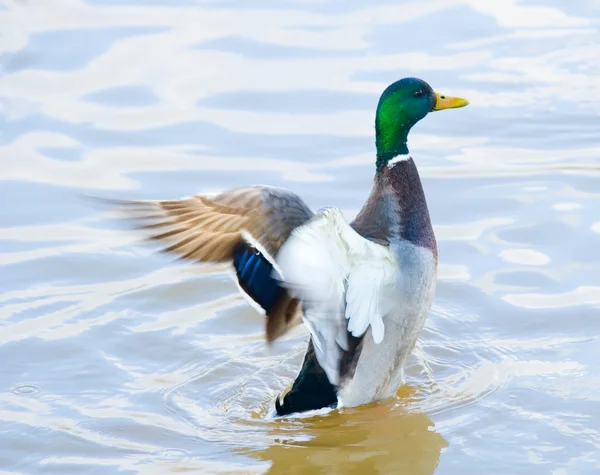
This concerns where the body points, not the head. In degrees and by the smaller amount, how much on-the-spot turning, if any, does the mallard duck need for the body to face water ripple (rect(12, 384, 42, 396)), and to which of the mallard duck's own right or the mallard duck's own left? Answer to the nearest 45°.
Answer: approximately 180°

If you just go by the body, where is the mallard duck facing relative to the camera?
to the viewer's right
